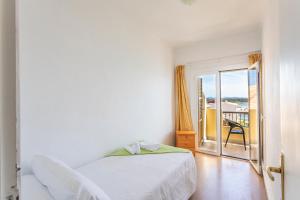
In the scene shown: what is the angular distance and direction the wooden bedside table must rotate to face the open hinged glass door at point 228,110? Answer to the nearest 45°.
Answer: approximately 135° to its left

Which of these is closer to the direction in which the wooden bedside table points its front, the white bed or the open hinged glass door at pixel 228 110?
the white bed

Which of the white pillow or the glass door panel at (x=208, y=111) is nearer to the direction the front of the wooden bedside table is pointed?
the white pillow

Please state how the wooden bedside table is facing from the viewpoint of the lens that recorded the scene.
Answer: facing the viewer

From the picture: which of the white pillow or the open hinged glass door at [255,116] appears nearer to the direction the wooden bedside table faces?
the white pillow

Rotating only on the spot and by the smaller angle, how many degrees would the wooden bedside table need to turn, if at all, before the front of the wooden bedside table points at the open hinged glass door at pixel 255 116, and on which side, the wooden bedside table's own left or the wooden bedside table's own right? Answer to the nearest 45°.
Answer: approximately 90° to the wooden bedside table's own left

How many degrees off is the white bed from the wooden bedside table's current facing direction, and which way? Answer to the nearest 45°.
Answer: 0° — it already faces it

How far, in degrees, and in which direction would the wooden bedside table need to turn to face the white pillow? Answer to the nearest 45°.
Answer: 0° — it already faces it

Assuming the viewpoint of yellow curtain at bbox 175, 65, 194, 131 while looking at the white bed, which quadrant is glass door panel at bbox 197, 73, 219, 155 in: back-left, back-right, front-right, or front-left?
back-left

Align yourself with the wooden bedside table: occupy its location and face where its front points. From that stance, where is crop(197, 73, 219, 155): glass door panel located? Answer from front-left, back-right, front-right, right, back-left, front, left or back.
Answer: back-left
